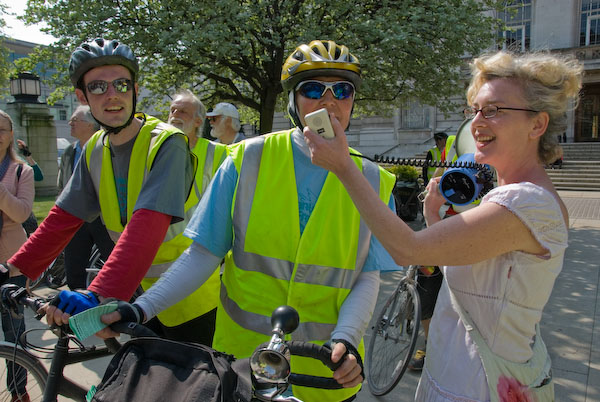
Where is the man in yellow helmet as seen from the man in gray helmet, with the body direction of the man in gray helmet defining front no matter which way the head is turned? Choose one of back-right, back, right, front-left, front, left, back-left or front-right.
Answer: left

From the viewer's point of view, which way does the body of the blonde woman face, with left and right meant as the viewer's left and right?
facing to the left of the viewer

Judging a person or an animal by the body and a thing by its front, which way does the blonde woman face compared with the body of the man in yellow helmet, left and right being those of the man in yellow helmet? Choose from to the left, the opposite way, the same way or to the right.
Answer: to the right

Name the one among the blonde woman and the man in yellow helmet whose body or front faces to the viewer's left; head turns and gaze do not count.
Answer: the blonde woman

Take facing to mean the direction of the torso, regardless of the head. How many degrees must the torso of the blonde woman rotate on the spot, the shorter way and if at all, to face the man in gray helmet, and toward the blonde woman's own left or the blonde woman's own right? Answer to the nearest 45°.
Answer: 0° — they already face them

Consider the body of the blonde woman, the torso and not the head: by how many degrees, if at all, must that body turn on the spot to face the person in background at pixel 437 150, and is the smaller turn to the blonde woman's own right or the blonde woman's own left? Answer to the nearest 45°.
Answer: approximately 90° to the blonde woman's own right

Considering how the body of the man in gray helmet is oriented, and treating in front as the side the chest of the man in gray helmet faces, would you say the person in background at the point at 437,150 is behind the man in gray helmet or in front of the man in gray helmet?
behind

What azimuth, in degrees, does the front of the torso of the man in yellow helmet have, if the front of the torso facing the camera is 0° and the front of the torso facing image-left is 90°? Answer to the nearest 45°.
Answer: approximately 0°

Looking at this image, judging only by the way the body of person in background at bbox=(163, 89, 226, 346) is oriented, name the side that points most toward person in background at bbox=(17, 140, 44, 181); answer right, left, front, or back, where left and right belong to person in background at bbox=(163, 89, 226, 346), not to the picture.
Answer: right

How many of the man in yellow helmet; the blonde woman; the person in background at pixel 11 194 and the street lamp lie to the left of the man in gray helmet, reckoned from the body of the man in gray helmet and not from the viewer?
2

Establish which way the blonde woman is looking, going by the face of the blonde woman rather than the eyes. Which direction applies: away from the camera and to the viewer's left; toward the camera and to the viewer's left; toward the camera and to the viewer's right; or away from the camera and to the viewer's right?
toward the camera and to the viewer's left
